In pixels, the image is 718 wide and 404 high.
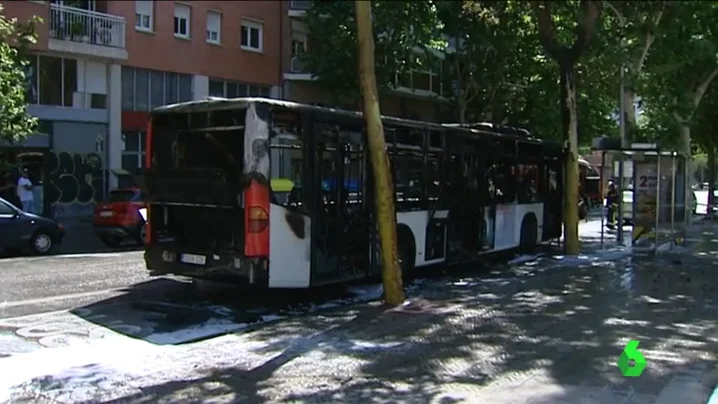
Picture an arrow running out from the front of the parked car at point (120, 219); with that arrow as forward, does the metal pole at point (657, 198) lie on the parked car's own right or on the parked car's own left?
on the parked car's own right

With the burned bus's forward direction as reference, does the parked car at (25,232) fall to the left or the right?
on its left

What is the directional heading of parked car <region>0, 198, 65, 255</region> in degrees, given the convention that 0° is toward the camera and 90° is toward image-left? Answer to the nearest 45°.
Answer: approximately 270°
